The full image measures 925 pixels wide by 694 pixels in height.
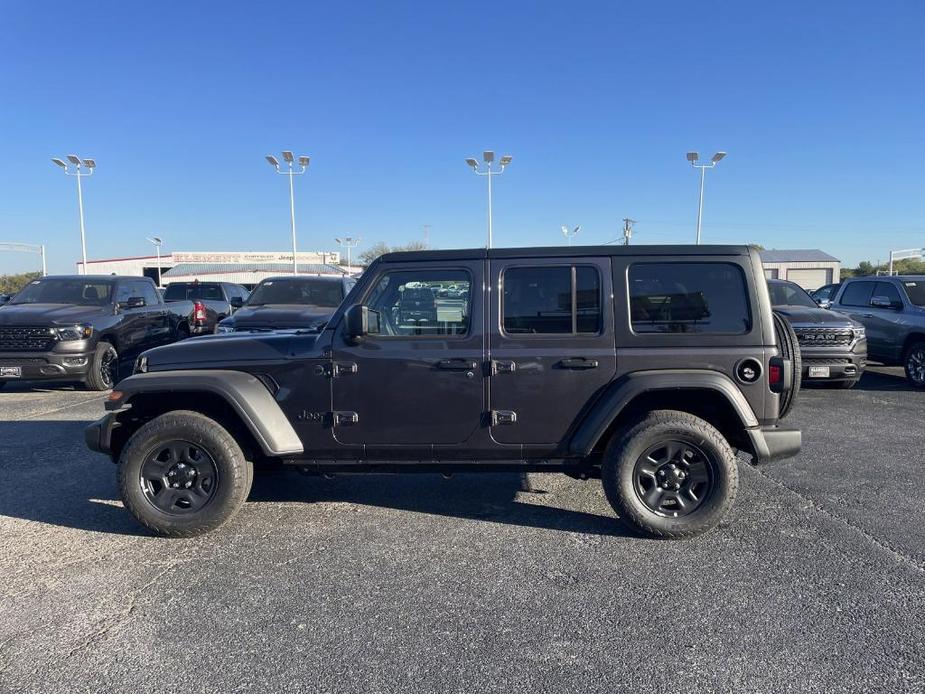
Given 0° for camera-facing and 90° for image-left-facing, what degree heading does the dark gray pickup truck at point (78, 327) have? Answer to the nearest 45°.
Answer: approximately 45°

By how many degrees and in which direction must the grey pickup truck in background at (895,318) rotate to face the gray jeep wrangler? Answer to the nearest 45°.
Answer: approximately 45° to its right

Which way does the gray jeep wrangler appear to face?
to the viewer's left

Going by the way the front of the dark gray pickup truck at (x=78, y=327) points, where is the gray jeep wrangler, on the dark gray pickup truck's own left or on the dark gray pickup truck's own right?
on the dark gray pickup truck's own left

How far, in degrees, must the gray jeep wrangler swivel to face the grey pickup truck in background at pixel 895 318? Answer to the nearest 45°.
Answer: approximately 135° to its right

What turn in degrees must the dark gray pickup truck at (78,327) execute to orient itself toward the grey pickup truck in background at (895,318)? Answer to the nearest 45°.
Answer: approximately 90° to its left

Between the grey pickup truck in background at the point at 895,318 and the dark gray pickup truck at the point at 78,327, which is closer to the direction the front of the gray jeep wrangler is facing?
the dark gray pickup truck

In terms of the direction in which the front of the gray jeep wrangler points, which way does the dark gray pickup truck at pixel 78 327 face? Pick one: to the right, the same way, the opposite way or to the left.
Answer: to the left

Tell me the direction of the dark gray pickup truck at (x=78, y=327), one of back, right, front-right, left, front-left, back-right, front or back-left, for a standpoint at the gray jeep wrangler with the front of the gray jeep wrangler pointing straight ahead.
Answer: front-right
